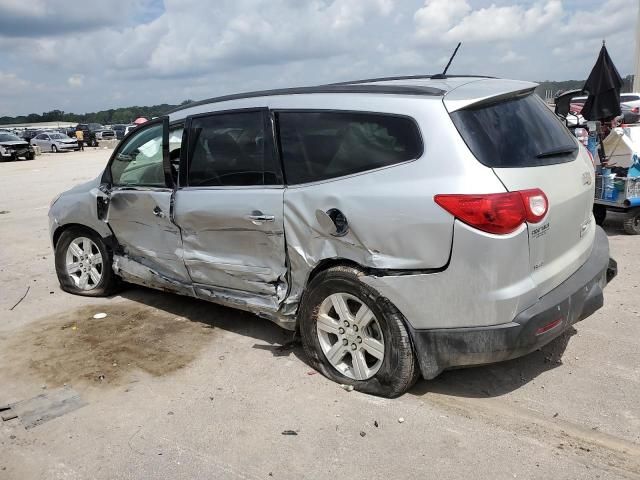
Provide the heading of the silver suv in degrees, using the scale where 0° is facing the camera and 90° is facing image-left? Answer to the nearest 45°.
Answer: approximately 135°

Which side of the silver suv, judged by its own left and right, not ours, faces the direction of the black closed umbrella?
right

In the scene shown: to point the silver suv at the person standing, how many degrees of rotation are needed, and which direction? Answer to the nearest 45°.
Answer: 0° — it already faces them

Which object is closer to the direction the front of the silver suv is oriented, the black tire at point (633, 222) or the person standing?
the person standing

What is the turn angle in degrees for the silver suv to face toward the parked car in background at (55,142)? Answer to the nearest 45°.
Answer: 0° — it already faces it

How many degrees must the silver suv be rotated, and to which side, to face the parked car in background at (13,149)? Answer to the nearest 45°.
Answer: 0° — it already faces it

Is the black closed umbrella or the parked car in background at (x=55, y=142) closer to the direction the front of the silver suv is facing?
the parked car in background

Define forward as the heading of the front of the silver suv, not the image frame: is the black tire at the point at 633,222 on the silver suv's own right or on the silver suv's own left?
on the silver suv's own right
